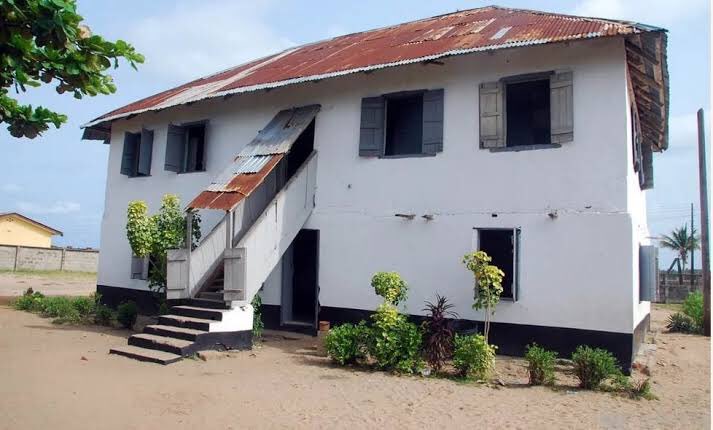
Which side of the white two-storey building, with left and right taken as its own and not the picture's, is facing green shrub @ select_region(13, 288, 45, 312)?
right

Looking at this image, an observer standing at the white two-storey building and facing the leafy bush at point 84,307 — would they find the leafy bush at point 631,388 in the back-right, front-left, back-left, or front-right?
back-left

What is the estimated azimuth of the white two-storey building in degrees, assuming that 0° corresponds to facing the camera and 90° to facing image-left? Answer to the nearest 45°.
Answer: approximately 45°

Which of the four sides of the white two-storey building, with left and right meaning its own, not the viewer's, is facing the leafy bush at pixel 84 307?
right

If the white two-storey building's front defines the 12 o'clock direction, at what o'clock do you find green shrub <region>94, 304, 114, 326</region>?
The green shrub is roughly at 2 o'clock from the white two-storey building.

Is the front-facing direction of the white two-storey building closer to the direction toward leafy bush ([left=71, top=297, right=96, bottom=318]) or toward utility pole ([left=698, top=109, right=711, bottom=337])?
the leafy bush

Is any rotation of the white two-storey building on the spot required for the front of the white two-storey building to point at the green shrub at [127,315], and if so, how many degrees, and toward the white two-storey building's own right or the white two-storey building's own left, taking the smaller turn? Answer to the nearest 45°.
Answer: approximately 45° to the white two-storey building's own right
